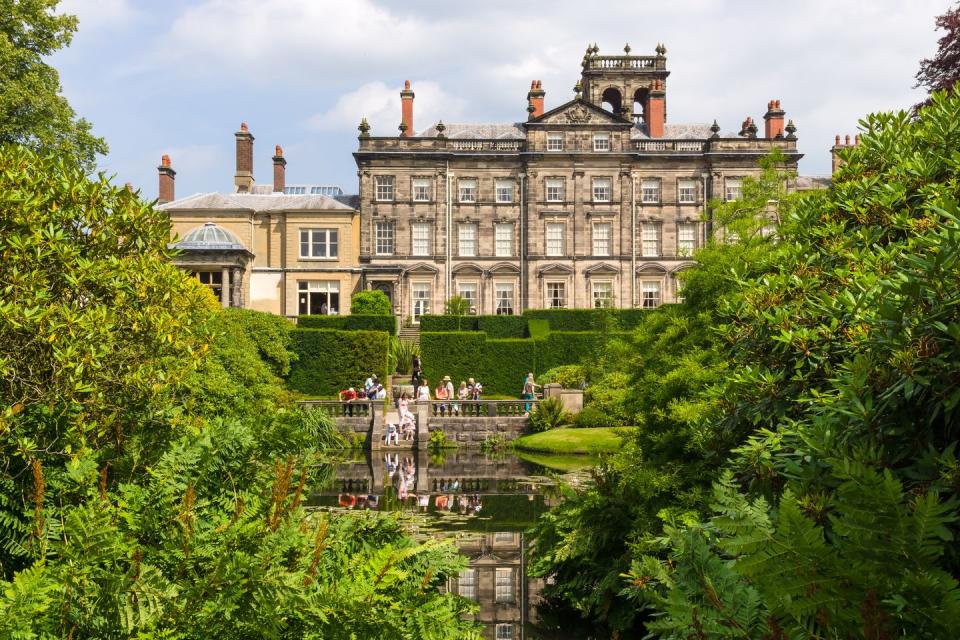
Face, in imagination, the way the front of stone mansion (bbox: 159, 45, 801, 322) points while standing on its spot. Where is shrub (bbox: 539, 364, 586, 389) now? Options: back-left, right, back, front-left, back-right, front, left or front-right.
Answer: front

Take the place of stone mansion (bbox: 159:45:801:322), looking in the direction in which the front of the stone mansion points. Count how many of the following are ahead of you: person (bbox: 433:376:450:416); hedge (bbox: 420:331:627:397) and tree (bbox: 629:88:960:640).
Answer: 3

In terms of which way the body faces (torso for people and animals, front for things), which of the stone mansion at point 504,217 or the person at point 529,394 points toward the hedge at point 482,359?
the stone mansion

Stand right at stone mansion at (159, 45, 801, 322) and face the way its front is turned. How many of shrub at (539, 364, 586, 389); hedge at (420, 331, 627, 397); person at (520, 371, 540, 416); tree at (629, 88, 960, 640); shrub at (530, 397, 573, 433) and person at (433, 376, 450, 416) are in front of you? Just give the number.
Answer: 6

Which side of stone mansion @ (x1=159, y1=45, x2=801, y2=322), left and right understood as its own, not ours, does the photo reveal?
front

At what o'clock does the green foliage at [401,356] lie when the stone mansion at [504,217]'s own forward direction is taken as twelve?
The green foliage is roughly at 1 o'clock from the stone mansion.

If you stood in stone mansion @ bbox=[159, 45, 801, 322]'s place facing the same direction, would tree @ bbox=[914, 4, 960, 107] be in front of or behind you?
in front

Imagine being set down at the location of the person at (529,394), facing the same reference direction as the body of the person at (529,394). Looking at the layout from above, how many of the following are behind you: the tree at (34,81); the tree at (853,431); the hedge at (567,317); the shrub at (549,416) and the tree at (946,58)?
1

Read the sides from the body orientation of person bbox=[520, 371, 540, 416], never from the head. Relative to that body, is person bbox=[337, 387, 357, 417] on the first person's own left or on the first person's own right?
on the first person's own right

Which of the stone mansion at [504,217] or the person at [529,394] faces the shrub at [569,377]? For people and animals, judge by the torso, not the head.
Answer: the stone mansion

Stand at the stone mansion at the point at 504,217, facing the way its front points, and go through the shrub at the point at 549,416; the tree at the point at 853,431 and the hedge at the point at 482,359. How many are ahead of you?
3

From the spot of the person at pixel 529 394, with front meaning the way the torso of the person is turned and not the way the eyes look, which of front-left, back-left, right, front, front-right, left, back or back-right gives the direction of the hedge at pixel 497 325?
back

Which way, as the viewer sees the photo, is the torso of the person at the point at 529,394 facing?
toward the camera
